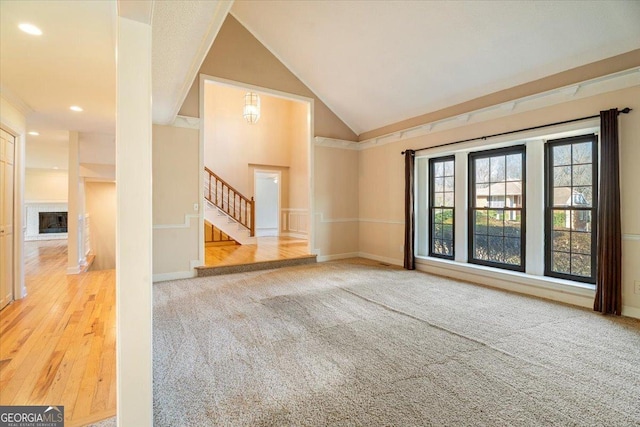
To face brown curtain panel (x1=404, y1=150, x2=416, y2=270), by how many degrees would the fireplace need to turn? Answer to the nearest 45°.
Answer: approximately 45° to its left

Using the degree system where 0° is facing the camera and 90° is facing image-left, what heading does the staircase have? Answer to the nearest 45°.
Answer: approximately 270°

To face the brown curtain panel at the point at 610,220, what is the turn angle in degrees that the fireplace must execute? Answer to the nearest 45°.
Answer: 0° — it already faces it

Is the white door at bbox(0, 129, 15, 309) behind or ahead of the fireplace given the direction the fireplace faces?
ahead

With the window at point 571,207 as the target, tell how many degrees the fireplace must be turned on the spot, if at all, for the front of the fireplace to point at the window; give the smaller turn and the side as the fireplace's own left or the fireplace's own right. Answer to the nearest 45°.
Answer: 0° — it already faces it

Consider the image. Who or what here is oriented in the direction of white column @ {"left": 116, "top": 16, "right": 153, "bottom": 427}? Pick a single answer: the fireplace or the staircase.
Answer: the fireplace

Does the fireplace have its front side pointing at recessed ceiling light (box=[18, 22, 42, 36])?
yes

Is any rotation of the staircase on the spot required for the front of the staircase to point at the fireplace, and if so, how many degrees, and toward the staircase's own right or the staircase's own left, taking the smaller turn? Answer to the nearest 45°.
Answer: approximately 135° to the staircase's own left

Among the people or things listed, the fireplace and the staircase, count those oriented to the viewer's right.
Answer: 1

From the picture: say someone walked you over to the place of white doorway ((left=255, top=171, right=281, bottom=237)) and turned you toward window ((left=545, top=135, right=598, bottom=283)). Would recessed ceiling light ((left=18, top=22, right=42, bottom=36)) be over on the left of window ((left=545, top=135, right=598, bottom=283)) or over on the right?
right

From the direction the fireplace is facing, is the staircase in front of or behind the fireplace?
in front

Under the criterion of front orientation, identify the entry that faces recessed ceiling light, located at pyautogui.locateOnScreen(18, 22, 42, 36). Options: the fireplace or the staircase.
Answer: the fireplace

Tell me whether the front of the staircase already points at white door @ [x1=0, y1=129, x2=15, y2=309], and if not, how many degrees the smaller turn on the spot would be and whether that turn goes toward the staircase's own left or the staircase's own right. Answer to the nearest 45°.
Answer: approximately 135° to the staircase's own right
